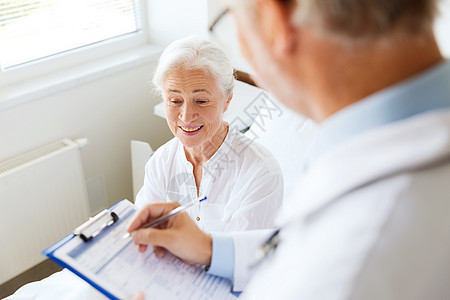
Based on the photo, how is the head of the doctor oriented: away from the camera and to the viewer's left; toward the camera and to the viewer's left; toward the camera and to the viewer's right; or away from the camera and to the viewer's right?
away from the camera and to the viewer's left

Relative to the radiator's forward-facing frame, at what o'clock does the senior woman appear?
The senior woman is roughly at 12 o'clock from the radiator.

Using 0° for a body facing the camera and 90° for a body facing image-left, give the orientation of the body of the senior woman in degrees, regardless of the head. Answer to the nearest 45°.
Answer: approximately 45°

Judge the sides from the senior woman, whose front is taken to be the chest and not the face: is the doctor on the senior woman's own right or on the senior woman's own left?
on the senior woman's own left

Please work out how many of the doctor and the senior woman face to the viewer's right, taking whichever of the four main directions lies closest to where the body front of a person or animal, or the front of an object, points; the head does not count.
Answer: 0

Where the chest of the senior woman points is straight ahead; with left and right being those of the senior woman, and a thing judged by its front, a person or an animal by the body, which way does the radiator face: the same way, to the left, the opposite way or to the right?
to the left

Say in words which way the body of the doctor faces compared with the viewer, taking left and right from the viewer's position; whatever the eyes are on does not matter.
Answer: facing away from the viewer and to the left of the viewer

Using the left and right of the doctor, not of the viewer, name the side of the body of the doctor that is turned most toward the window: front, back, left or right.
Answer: front

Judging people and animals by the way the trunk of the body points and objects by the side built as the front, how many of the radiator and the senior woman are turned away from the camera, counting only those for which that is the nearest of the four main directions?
0

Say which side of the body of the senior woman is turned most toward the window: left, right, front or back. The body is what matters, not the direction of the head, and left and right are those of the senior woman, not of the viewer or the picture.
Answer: right

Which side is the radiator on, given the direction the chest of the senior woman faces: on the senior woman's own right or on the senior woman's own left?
on the senior woman's own right
